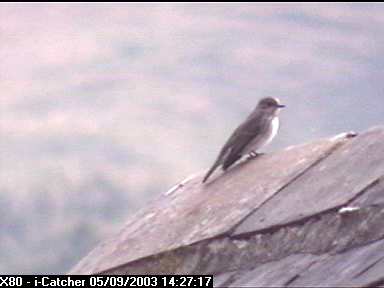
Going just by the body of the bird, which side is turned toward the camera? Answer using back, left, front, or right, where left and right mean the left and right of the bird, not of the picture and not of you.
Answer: right
